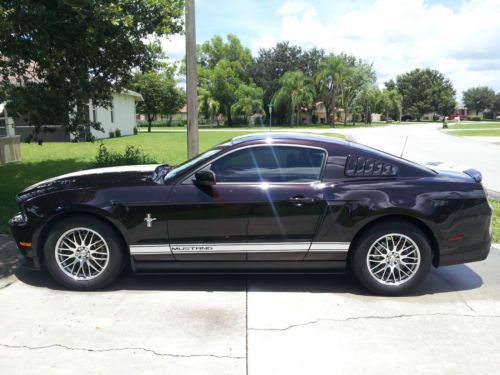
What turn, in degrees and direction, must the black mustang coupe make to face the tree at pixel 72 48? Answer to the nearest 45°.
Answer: approximately 45° to its right

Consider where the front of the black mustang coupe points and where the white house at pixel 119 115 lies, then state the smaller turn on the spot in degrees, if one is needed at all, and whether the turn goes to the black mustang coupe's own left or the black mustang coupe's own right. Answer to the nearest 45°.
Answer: approximately 90° to the black mustang coupe's own right

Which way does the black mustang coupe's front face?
to the viewer's left

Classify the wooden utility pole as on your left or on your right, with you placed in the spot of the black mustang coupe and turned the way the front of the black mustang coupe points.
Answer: on your right

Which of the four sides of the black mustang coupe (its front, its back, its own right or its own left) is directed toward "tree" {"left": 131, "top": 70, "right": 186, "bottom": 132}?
right
